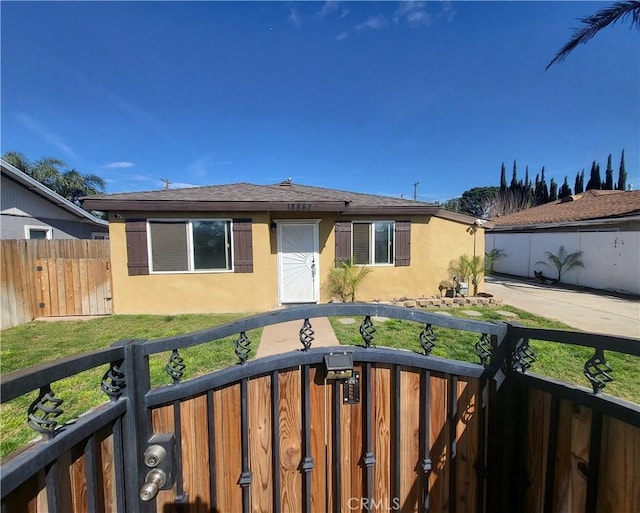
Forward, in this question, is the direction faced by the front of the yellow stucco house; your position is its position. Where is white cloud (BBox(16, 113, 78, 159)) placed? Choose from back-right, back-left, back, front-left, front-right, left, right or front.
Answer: back-right

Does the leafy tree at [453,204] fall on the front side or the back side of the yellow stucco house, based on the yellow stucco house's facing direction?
on the back side

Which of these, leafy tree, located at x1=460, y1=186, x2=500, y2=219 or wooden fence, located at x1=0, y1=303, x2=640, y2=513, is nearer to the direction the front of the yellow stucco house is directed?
the wooden fence

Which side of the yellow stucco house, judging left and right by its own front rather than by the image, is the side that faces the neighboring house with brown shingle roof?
left

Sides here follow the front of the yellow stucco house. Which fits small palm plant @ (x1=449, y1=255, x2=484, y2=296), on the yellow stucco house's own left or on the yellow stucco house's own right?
on the yellow stucco house's own left

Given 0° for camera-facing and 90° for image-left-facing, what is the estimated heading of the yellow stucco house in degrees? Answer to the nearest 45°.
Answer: approximately 0°

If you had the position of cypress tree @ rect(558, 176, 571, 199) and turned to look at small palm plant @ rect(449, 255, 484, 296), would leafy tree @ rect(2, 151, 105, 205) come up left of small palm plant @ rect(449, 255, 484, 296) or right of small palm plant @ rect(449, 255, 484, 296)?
right

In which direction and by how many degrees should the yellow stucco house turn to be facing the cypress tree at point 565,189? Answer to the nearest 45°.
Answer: approximately 135° to its left

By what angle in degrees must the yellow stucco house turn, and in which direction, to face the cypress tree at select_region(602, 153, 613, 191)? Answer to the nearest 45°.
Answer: approximately 135° to its left
